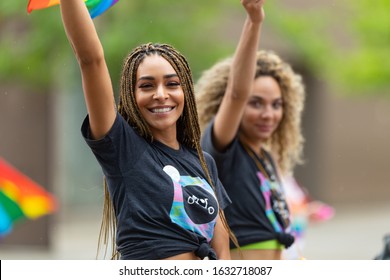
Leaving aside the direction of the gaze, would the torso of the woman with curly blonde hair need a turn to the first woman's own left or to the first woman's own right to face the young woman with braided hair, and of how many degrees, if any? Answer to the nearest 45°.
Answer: approximately 45° to the first woman's own right

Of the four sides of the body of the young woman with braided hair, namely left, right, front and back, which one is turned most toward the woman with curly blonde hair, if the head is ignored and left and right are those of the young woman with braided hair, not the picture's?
left

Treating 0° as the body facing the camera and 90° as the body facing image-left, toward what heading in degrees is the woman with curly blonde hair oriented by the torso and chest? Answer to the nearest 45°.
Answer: approximately 315°

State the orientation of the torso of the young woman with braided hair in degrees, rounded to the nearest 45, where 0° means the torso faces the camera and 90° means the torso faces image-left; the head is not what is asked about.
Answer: approximately 315°

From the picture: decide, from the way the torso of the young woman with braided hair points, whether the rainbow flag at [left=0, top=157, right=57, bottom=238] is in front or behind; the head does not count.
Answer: behind
